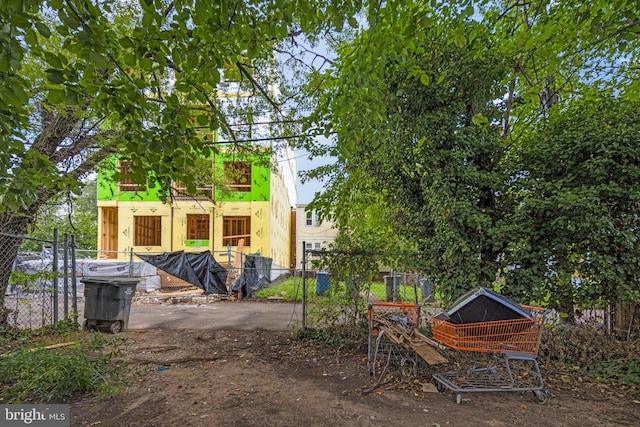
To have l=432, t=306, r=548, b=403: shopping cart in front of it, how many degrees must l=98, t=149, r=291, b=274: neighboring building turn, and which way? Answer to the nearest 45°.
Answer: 0° — it already faces it

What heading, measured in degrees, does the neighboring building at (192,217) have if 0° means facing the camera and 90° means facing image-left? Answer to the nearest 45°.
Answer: approximately 0°

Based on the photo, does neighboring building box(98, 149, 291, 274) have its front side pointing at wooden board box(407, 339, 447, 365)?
yes

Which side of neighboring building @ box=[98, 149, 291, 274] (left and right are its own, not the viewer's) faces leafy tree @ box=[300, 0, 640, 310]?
front

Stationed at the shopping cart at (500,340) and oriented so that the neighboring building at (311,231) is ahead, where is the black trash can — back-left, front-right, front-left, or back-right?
front-left

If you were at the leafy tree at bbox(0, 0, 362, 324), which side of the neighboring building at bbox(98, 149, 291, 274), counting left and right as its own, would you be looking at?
front

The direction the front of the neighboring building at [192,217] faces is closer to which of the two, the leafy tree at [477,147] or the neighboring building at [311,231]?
the leafy tree

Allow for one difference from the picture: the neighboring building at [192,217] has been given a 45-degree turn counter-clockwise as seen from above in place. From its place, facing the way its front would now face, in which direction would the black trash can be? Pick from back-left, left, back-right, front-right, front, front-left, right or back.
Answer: front-right
